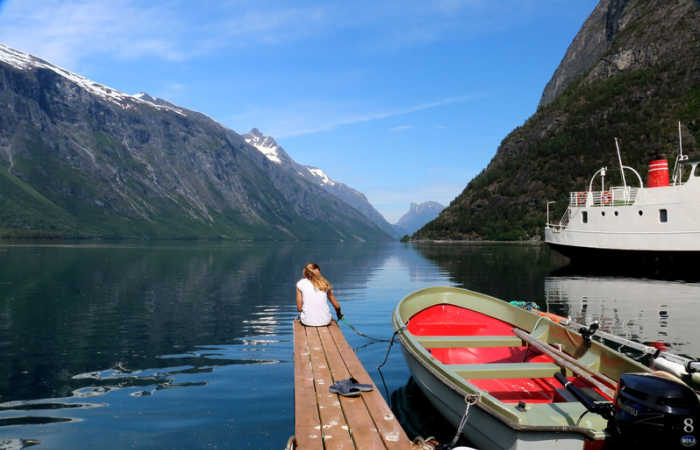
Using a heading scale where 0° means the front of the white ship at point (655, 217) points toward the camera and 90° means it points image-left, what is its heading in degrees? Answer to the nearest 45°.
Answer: approximately 270°

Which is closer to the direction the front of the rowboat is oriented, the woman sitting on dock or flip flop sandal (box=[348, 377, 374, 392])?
the woman sitting on dock

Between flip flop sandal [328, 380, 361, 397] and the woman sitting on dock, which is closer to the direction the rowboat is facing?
the woman sitting on dock

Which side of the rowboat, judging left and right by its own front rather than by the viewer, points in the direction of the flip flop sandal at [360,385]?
left

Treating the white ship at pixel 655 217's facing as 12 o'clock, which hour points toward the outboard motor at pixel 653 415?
The outboard motor is roughly at 3 o'clock from the white ship.

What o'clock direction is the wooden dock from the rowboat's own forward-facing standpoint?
The wooden dock is roughly at 9 o'clock from the rowboat.

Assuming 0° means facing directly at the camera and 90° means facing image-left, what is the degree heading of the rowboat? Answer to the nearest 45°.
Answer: approximately 135°

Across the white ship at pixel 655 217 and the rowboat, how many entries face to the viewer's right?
1
